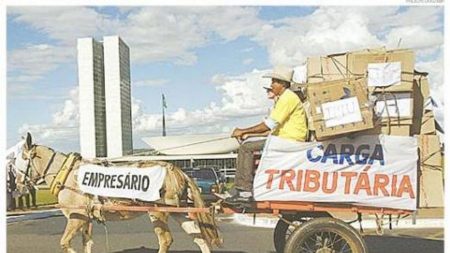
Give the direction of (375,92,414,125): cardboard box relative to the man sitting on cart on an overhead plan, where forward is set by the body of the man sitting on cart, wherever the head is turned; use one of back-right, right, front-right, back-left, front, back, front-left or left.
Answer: back

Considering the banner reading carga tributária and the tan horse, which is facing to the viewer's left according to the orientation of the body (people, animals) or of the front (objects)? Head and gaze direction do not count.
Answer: the tan horse

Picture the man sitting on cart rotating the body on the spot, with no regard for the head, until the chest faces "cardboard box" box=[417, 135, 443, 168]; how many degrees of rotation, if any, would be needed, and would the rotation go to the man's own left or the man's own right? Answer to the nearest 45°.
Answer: approximately 180°

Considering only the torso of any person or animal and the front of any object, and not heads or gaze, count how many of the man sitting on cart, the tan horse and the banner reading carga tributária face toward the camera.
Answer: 1

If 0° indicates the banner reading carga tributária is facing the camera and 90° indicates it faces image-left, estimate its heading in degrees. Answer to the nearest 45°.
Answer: approximately 0°

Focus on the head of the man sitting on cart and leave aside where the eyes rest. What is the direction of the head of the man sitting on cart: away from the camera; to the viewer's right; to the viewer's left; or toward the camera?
to the viewer's left

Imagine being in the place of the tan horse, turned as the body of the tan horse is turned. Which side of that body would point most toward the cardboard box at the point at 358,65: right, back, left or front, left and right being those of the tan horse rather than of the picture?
back

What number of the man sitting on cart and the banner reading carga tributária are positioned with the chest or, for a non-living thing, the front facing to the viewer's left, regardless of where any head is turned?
1

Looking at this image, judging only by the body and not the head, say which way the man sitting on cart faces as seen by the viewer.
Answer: to the viewer's left

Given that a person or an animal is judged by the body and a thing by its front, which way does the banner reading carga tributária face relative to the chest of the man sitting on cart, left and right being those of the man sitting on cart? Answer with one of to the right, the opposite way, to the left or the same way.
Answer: to the left

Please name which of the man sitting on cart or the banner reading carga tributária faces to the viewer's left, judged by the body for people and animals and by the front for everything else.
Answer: the man sitting on cart

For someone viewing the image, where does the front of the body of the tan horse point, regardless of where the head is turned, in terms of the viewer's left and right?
facing to the left of the viewer

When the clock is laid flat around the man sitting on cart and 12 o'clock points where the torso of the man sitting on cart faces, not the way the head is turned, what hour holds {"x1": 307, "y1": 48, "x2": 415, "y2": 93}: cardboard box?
The cardboard box is roughly at 6 o'clock from the man sitting on cart.

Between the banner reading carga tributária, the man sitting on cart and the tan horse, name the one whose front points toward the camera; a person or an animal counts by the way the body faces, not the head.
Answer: the banner reading carga tributária
